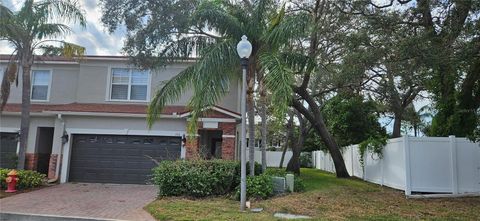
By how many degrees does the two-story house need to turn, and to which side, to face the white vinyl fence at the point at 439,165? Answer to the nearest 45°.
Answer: approximately 45° to its left

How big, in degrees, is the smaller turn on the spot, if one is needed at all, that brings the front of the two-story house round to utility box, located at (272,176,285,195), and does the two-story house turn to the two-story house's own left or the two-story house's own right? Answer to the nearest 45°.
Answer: approximately 45° to the two-story house's own left

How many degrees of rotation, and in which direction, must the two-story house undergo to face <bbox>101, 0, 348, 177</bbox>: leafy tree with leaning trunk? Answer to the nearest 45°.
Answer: approximately 45° to its left

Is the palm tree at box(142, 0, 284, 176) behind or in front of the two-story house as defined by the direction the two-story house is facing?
in front

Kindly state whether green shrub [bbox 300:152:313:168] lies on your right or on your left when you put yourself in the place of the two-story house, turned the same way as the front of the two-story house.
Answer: on your left

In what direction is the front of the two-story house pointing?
toward the camera

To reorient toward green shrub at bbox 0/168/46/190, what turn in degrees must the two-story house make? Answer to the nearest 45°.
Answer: approximately 45° to its right

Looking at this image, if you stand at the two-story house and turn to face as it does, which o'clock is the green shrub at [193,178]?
The green shrub is roughly at 11 o'clock from the two-story house.

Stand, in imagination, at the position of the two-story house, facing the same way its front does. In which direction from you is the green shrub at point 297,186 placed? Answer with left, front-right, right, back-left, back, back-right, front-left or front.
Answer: front-left

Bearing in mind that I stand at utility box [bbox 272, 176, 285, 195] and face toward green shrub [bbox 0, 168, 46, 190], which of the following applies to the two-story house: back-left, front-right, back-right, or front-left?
front-right
